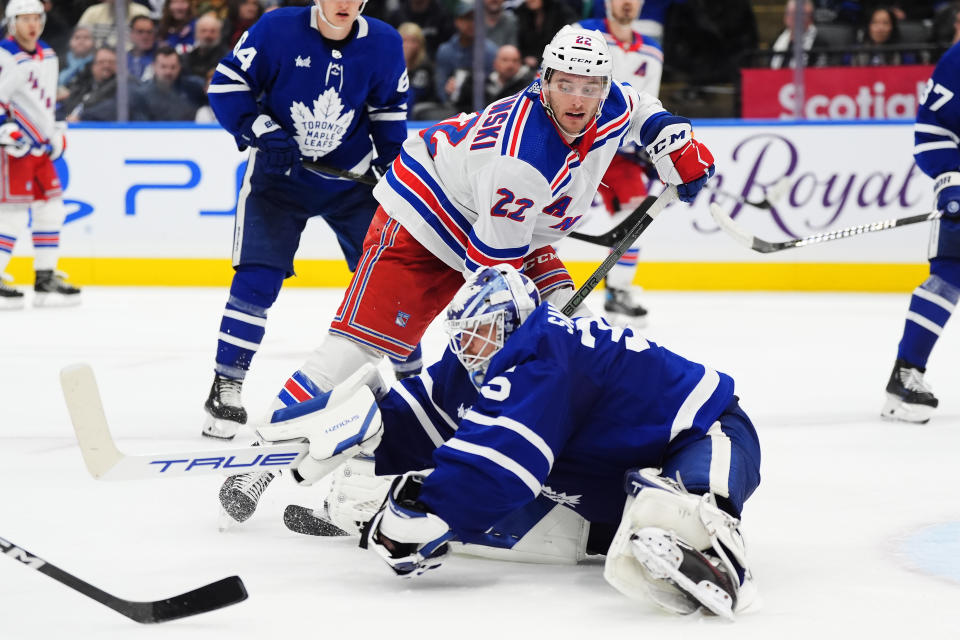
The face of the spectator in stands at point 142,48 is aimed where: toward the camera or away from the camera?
toward the camera

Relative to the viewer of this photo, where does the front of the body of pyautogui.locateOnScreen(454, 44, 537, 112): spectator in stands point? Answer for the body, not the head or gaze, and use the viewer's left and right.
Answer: facing the viewer

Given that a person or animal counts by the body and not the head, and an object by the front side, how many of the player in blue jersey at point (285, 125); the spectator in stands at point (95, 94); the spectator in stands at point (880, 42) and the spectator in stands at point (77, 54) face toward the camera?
4

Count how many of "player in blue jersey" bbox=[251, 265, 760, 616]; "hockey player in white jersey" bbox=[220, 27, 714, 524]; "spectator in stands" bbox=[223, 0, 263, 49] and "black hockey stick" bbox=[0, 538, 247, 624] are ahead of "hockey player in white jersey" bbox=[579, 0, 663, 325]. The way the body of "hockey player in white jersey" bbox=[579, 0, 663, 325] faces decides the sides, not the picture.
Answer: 3

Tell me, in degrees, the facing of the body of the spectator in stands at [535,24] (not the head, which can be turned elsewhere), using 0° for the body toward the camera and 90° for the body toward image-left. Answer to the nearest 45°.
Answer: approximately 0°

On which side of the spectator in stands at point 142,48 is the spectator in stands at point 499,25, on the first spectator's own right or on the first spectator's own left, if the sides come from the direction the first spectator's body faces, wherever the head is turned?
on the first spectator's own left

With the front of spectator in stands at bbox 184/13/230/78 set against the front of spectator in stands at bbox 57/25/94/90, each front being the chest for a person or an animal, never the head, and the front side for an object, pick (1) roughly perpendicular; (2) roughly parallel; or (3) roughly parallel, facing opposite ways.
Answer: roughly parallel

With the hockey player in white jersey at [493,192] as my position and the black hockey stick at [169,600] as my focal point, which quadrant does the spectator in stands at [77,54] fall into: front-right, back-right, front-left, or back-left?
back-right

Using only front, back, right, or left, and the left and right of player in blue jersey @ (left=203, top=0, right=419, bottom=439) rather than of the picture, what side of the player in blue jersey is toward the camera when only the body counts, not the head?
front

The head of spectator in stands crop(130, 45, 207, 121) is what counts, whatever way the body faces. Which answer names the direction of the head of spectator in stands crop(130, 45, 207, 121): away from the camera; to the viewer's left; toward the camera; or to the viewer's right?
toward the camera

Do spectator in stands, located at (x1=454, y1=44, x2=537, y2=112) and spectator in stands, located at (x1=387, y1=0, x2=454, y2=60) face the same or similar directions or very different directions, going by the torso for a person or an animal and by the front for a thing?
same or similar directions

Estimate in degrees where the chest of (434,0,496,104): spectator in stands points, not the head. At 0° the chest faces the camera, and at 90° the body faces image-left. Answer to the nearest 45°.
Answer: approximately 0°

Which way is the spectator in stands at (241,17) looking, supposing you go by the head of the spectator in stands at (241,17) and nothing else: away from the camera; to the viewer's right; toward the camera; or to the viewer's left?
toward the camera

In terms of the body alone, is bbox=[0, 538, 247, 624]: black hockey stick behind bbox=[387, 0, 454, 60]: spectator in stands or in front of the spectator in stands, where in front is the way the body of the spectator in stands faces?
in front

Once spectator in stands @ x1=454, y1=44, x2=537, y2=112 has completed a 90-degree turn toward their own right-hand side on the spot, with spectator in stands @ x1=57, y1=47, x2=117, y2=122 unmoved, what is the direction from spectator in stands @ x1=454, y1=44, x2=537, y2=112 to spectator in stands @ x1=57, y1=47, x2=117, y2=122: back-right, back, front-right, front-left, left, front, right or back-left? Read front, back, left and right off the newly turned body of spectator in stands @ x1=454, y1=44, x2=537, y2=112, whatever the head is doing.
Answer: front

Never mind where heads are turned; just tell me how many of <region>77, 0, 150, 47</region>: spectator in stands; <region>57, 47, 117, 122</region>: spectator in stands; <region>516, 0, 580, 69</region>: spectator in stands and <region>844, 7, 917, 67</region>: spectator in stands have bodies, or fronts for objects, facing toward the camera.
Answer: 4

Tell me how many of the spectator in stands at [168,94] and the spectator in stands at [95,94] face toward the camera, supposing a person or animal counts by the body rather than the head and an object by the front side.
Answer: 2

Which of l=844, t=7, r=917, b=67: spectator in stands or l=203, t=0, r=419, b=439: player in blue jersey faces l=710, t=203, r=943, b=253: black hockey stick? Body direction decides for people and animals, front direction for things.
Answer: the spectator in stands
